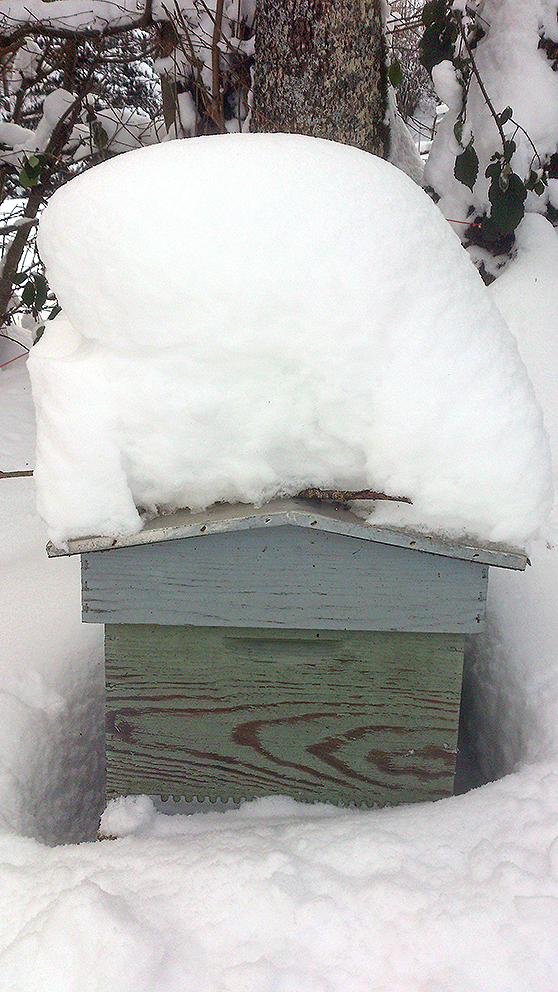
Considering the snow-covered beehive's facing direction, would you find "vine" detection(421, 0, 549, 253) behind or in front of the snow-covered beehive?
behind

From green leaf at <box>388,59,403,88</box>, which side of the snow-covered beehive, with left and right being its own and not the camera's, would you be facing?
back

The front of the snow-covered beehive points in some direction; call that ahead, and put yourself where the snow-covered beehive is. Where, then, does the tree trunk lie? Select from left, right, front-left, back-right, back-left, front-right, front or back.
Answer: back

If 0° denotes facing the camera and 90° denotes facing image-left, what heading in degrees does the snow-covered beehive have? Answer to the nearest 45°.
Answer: approximately 0°
